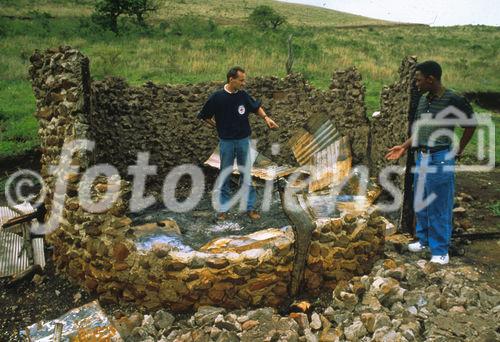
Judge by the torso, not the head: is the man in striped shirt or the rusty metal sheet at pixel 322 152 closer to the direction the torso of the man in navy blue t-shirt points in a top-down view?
the man in striped shirt

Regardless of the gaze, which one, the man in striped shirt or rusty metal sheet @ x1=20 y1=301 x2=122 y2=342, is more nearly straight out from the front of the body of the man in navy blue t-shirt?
the rusty metal sheet

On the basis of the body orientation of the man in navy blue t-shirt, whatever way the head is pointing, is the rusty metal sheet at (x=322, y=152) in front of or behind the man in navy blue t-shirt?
behind

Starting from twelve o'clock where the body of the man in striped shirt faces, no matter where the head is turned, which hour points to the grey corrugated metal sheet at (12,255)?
The grey corrugated metal sheet is roughly at 1 o'clock from the man in striped shirt.

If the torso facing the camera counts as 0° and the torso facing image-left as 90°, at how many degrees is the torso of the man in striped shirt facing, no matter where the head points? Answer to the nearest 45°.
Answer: approximately 45°

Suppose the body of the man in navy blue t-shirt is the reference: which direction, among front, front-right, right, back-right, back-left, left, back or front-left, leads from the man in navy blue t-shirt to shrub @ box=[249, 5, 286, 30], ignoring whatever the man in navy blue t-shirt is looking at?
back

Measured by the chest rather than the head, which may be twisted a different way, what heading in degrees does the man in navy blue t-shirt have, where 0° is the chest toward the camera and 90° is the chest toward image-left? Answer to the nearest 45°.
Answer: approximately 0°

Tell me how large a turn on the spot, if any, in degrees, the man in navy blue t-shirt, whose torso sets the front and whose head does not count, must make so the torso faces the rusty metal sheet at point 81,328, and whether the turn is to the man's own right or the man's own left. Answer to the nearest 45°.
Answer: approximately 45° to the man's own right

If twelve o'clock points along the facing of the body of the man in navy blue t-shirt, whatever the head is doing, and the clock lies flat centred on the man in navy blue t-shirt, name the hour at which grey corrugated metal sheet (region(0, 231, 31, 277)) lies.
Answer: The grey corrugated metal sheet is roughly at 2 o'clock from the man in navy blue t-shirt.

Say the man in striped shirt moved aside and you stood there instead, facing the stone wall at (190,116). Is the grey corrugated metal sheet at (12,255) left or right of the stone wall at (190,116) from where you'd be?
left

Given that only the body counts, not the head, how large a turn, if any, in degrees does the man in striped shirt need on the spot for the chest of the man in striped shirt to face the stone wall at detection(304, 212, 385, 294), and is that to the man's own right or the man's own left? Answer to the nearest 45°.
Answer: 0° — they already face it
